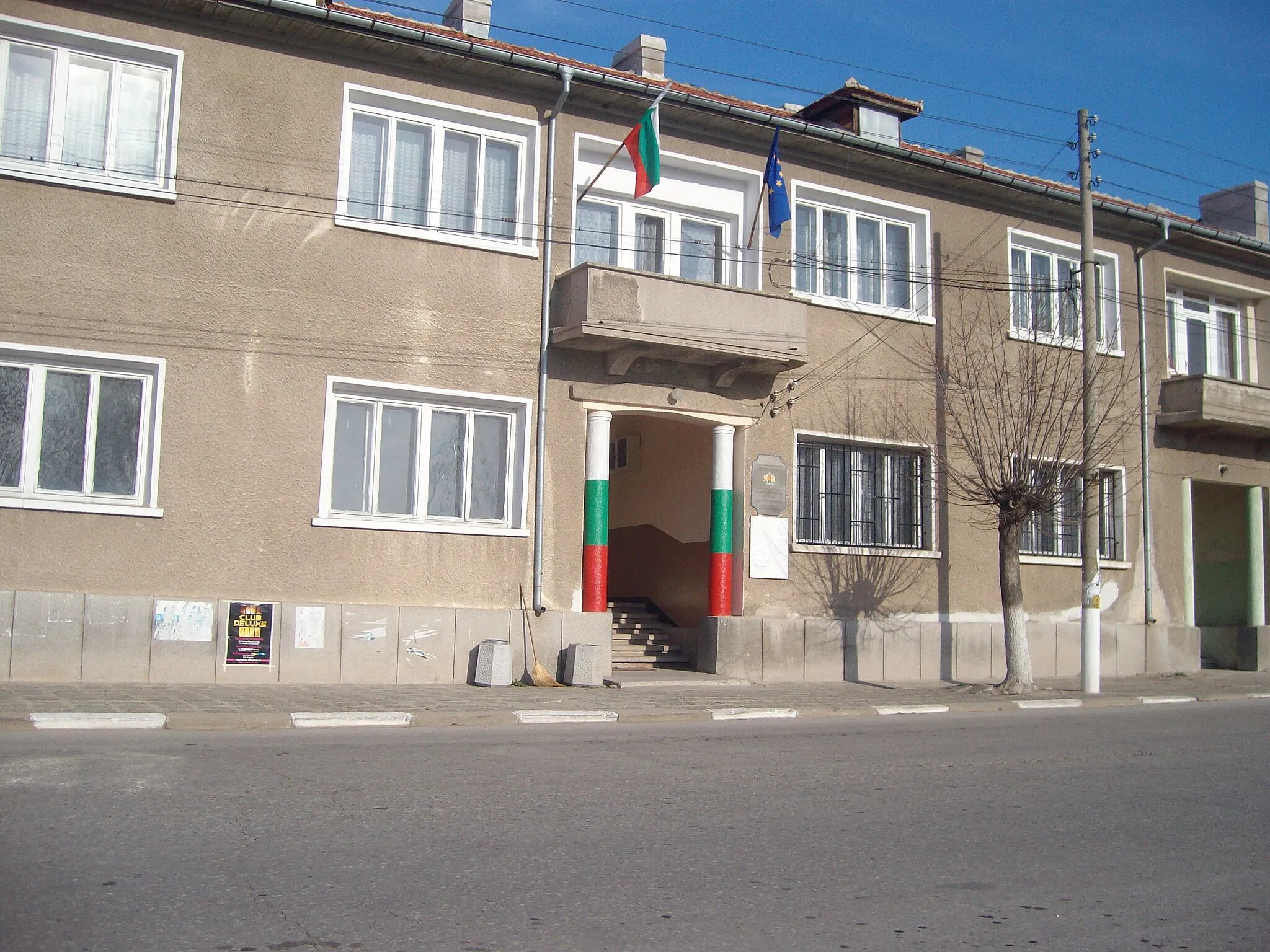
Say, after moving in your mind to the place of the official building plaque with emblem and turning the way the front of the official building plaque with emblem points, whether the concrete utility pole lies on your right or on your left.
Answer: on your left

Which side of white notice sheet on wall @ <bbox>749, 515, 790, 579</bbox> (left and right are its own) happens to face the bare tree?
left

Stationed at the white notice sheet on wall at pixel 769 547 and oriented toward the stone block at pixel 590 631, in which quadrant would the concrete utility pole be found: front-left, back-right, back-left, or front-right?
back-left

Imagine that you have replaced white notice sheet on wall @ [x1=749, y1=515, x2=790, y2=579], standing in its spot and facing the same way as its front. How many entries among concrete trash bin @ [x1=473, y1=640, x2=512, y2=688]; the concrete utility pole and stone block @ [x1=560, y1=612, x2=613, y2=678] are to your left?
1

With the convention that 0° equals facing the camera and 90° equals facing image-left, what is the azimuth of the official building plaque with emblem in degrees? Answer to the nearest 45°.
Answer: approximately 0°

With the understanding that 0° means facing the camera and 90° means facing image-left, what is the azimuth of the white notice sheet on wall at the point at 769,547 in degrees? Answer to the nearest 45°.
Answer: approximately 0°

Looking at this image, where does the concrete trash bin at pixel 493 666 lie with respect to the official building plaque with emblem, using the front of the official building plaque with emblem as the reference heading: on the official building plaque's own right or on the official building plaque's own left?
on the official building plaque's own right

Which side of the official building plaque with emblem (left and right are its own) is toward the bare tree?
left
